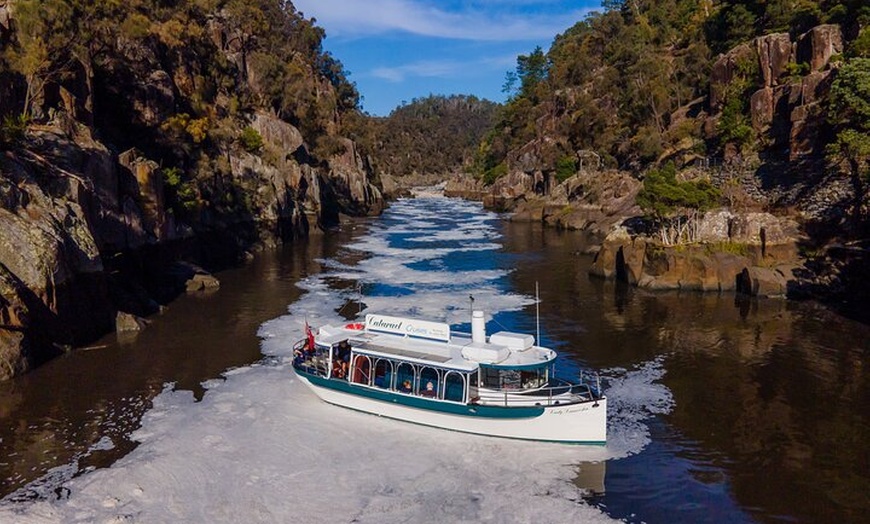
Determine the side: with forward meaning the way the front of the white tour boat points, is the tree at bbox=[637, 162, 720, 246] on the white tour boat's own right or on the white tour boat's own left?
on the white tour boat's own left

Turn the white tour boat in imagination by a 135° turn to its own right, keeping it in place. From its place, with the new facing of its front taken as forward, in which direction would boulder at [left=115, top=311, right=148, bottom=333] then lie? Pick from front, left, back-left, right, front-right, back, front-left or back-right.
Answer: front-right

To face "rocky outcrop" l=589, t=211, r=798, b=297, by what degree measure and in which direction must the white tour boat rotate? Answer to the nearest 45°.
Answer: approximately 90° to its left

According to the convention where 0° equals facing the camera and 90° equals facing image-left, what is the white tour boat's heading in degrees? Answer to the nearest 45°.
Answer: approximately 315°

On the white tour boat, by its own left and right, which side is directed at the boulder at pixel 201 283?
back

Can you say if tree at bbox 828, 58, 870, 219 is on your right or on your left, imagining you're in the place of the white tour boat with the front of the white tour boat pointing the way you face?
on your left

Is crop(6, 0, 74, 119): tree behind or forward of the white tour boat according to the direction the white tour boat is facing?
behind

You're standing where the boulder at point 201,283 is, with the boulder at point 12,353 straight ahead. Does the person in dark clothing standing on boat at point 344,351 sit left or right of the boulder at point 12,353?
left

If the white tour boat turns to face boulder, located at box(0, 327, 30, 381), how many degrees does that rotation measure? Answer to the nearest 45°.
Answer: approximately 135° to its right
